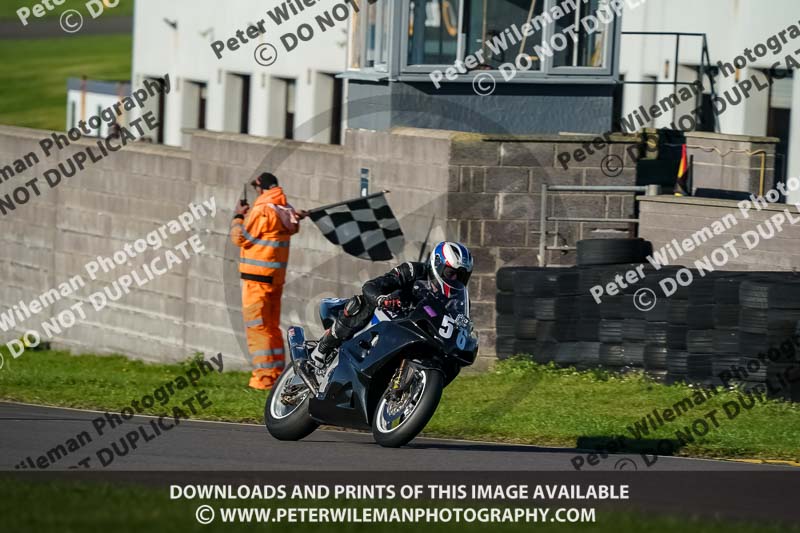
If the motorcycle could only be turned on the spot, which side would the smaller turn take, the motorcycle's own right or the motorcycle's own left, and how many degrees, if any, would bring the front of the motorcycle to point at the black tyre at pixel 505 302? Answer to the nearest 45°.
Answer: approximately 135° to the motorcycle's own left

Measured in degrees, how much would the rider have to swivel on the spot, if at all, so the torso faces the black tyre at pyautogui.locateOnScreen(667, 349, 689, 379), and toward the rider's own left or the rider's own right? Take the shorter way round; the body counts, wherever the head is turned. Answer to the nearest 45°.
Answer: approximately 90° to the rider's own left

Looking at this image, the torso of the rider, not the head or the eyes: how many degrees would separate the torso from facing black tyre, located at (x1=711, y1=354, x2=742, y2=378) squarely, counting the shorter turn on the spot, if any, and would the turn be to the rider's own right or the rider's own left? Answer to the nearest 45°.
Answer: approximately 90° to the rider's own left

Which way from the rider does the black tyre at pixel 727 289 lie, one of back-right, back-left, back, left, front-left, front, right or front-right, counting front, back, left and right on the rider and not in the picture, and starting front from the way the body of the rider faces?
left

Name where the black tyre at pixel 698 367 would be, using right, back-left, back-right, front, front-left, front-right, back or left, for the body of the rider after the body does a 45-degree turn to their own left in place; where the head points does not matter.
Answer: front-left

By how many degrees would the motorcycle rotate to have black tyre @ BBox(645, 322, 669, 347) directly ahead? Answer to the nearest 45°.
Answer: approximately 90° to its left

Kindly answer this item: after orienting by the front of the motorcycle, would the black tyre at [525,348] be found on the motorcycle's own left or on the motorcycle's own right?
on the motorcycle's own left

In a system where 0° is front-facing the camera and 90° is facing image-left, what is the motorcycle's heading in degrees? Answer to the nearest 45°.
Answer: approximately 315°

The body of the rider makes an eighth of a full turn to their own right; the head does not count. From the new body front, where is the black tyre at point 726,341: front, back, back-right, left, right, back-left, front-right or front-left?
back-left

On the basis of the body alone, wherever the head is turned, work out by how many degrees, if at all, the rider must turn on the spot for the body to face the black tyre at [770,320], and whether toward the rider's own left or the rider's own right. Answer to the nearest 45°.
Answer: approximately 90° to the rider's own left

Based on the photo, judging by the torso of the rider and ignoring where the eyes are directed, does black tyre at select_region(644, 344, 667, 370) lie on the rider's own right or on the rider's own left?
on the rider's own left

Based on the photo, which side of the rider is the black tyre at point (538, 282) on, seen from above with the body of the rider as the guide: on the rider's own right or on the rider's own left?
on the rider's own left

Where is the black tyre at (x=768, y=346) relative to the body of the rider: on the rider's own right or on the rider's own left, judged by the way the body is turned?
on the rider's own left
